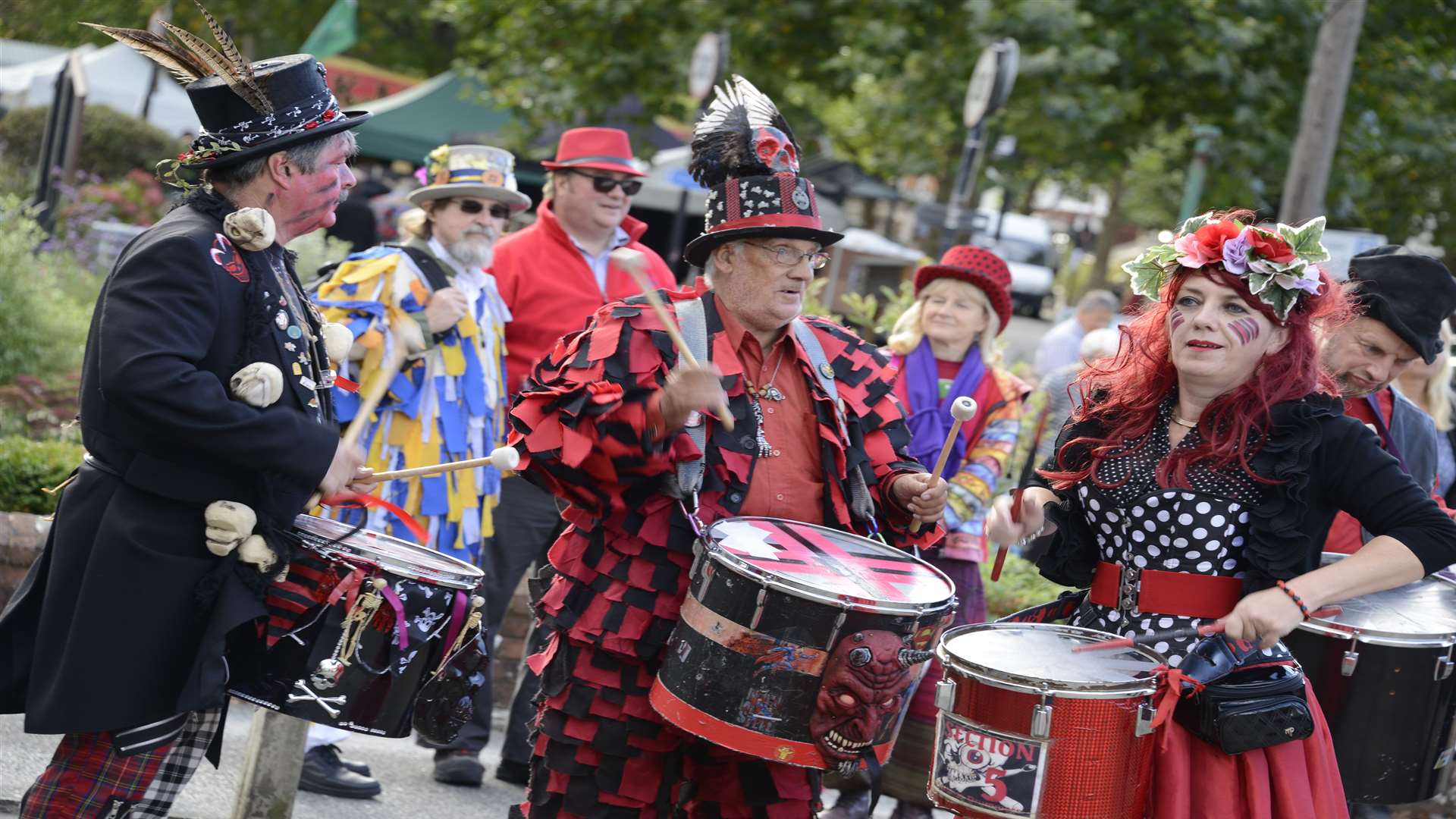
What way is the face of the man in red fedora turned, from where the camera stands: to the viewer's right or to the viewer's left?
to the viewer's right

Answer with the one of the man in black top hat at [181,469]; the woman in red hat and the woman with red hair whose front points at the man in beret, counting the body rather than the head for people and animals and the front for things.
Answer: the man in black top hat

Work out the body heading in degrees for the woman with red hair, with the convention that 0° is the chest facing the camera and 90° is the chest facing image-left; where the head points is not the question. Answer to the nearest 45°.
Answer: approximately 45°

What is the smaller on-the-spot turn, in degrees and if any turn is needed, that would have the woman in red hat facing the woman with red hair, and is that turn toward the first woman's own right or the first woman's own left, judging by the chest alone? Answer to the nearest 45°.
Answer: approximately 45° to the first woman's own left

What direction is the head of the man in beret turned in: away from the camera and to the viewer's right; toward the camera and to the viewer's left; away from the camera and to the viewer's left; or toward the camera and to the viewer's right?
toward the camera and to the viewer's left

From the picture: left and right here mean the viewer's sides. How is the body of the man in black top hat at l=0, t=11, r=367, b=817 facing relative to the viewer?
facing to the right of the viewer

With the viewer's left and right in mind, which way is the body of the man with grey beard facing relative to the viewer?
facing the viewer and to the right of the viewer

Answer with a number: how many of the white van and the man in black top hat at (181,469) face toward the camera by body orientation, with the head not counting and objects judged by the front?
1

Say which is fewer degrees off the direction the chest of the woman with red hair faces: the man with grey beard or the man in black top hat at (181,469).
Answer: the man in black top hat

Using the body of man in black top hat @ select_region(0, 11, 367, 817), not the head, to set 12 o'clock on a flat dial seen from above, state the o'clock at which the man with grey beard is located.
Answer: The man with grey beard is roughly at 10 o'clock from the man in black top hat.
